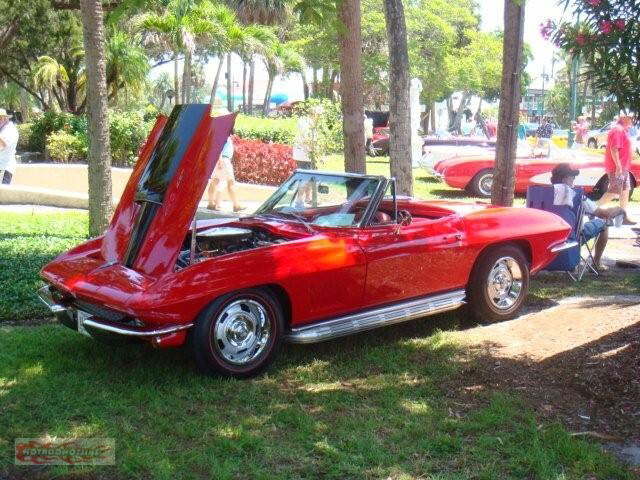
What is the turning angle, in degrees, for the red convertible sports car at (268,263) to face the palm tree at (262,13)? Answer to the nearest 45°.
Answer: approximately 135° to its right

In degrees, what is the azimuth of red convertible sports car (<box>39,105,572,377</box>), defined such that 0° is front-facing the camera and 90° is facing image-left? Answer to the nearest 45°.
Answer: approximately 45°

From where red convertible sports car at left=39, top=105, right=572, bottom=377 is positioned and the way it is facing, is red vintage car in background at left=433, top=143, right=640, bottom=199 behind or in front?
behind

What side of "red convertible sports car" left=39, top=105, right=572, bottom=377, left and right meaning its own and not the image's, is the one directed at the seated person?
back

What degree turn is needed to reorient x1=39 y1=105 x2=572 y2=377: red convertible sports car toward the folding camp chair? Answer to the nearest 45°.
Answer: approximately 180°

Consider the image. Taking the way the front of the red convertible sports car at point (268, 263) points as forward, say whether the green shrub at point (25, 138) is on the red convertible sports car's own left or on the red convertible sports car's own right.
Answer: on the red convertible sports car's own right

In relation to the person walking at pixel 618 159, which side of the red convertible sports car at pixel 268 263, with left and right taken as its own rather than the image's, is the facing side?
back

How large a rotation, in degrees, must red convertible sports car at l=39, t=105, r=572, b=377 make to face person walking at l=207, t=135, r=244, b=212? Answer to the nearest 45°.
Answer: approximately 135° to its right

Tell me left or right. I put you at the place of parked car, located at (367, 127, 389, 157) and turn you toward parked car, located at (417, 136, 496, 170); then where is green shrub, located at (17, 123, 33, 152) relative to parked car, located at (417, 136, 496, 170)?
right
